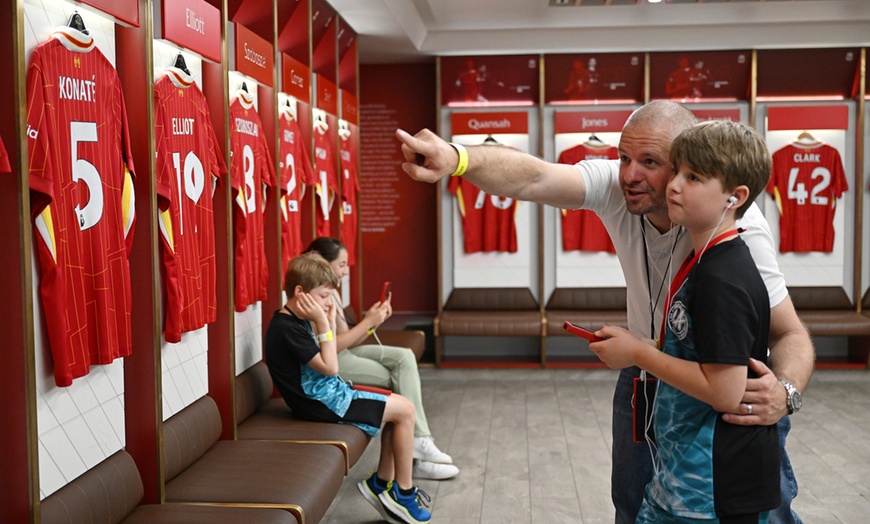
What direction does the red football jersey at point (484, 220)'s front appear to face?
away from the camera

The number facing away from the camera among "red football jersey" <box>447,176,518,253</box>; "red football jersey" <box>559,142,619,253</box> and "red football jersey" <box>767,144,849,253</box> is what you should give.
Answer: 3

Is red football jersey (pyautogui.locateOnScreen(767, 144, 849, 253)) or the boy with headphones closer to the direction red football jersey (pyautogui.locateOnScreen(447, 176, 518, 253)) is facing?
the red football jersey

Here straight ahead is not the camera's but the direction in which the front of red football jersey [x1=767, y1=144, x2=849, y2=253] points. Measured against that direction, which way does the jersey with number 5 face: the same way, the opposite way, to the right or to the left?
to the left

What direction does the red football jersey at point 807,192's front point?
away from the camera

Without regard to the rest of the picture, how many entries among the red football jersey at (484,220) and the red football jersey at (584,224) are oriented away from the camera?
2

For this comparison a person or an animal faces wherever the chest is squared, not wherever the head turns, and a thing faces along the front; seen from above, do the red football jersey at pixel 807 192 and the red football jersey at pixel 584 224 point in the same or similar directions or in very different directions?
same or similar directions

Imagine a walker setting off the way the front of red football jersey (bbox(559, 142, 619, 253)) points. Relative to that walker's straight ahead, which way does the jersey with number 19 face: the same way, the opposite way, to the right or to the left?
to the left

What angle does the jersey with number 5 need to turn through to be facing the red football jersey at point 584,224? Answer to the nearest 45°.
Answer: approximately 90° to its right

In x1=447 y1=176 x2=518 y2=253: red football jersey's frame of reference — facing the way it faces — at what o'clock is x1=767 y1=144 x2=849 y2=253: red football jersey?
x1=767 y1=144 x2=849 y2=253: red football jersey is roughly at 3 o'clock from x1=447 y1=176 x2=518 y2=253: red football jersey.

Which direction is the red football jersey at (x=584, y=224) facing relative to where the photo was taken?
away from the camera

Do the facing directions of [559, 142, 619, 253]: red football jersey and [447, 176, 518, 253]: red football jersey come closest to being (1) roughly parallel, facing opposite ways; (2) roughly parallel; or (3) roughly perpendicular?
roughly parallel

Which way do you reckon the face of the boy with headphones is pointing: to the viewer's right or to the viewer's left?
to the viewer's left

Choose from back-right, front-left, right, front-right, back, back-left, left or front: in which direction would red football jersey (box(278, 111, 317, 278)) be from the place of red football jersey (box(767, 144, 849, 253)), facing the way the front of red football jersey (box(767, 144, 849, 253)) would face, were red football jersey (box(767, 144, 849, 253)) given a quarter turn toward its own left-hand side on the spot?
front-left

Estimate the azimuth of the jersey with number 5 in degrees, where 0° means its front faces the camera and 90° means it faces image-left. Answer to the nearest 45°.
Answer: approximately 135°

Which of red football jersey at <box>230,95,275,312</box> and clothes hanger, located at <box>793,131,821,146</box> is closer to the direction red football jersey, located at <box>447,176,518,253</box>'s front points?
the clothes hanger

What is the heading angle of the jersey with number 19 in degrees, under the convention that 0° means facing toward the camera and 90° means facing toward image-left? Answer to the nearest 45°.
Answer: approximately 135°

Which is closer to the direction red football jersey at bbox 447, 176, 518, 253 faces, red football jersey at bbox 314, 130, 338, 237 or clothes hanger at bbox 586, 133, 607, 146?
the clothes hanger
